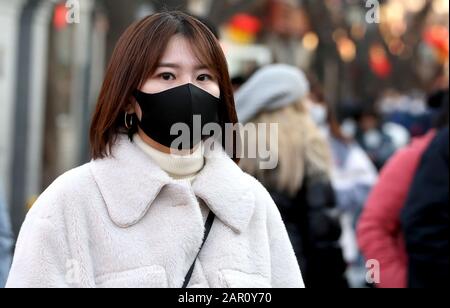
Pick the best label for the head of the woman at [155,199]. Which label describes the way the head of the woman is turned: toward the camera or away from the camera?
toward the camera

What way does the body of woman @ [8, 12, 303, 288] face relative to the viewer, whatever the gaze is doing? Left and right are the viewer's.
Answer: facing the viewer and to the right of the viewer

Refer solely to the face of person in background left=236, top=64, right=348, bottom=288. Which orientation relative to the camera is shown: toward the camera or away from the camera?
away from the camera

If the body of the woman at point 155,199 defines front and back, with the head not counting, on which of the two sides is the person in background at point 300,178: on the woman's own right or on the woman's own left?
on the woman's own left

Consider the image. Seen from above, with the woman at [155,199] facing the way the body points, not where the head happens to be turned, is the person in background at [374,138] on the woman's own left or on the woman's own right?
on the woman's own left
